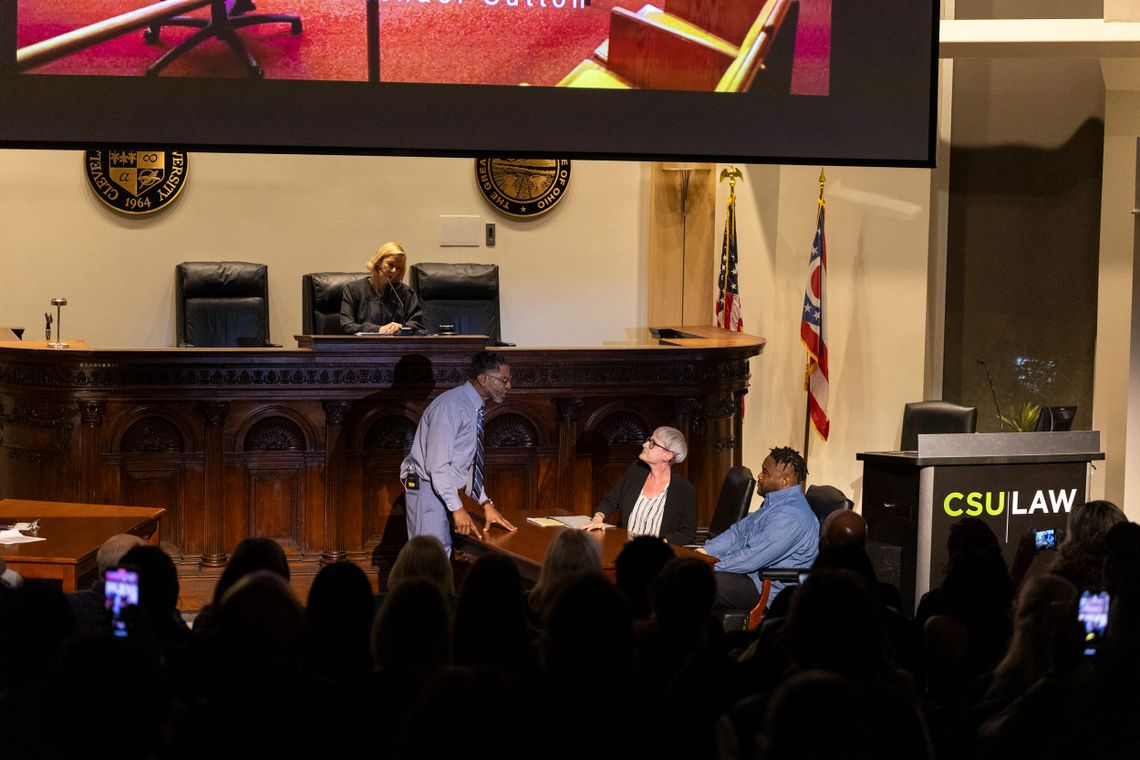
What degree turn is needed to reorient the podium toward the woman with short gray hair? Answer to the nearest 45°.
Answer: approximately 90° to its right

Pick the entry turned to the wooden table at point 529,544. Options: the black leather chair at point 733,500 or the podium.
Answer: the black leather chair

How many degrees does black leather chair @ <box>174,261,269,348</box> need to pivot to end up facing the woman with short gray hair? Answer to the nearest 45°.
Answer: approximately 45° to its left

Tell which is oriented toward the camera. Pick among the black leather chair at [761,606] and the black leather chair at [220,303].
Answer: the black leather chair at [220,303]

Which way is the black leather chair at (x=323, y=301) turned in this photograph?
toward the camera

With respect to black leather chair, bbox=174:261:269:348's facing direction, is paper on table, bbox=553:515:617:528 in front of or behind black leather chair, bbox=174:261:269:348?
in front

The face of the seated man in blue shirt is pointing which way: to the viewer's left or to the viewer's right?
to the viewer's left

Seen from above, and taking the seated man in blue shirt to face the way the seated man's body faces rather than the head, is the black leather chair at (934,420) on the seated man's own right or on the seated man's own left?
on the seated man's own right

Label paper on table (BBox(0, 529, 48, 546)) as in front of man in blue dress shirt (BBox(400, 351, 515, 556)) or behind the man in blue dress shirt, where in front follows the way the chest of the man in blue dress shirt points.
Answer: behind

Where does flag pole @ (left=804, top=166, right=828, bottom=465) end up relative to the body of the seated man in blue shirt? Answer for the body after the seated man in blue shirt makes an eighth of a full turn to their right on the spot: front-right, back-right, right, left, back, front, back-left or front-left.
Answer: front-right

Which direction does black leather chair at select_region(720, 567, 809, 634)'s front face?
to the viewer's left

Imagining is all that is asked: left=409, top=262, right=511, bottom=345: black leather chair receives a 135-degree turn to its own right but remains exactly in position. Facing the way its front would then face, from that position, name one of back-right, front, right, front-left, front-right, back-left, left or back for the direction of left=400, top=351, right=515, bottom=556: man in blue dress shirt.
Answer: back-left

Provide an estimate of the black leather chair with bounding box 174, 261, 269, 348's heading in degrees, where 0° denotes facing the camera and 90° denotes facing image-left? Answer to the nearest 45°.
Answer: approximately 0°

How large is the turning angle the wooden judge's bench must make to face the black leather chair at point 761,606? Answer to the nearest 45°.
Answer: approximately 45° to its left

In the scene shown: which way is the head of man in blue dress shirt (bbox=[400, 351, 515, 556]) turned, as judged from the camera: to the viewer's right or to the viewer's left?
to the viewer's right

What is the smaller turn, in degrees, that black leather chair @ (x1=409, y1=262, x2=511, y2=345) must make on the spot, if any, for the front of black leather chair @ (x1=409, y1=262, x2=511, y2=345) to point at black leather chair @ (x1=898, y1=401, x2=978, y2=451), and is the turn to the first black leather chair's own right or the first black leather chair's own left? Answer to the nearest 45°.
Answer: approximately 45° to the first black leather chair's own left

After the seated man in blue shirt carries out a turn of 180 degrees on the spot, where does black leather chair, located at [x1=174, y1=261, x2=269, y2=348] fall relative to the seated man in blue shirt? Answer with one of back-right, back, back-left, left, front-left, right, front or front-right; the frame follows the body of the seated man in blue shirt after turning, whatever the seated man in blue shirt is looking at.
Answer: back-left

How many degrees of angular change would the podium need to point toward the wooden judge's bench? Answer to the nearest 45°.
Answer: approximately 135° to its right

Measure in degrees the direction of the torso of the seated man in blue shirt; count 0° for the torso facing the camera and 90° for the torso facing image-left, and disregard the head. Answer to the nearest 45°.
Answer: approximately 90°
